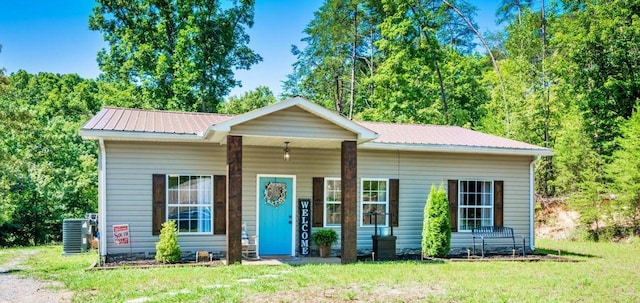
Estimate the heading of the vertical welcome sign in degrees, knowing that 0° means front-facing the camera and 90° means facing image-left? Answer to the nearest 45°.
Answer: approximately 0°

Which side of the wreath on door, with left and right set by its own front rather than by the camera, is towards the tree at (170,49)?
back

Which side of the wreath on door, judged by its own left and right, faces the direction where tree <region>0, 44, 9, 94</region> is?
right

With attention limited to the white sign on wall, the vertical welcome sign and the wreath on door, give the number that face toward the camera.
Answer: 3

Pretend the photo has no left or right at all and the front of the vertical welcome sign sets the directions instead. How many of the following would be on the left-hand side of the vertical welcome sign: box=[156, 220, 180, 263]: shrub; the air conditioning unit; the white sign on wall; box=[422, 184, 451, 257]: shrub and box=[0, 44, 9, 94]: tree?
1

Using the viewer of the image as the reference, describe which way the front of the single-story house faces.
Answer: facing the viewer

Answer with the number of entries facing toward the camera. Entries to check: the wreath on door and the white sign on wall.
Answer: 2

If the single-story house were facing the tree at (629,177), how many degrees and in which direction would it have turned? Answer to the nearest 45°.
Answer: approximately 135° to its left

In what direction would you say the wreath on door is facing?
toward the camera

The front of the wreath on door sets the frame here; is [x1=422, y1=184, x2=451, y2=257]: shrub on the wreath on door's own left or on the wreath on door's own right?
on the wreath on door's own left

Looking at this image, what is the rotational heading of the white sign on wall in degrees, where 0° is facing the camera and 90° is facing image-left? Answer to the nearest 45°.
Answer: approximately 0°
